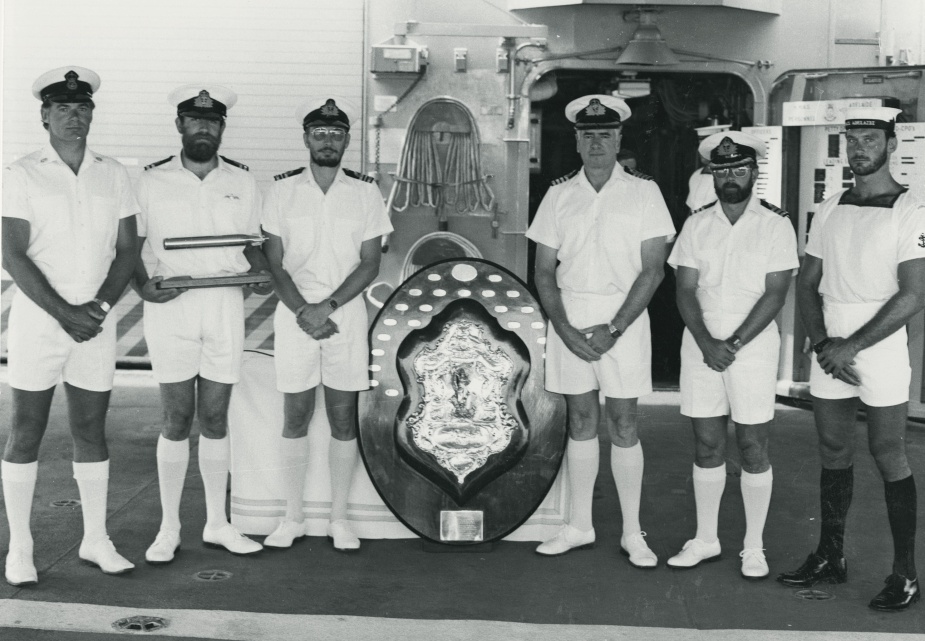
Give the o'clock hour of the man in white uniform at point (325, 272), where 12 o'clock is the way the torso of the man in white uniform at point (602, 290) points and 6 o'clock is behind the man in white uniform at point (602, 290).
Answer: the man in white uniform at point (325, 272) is roughly at 3 o'clock from the man in white uniform at point (602, 290).

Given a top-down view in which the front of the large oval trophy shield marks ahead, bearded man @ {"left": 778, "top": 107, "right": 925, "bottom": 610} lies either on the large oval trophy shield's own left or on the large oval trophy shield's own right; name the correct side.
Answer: on the large oval trophy shield's own left

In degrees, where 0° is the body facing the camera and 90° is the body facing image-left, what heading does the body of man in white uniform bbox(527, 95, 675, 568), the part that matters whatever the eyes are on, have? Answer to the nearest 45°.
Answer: approximately 0°

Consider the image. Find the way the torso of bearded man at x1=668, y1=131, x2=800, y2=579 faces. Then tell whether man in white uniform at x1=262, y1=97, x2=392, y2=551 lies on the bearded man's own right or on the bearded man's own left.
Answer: on the bearded man's own right

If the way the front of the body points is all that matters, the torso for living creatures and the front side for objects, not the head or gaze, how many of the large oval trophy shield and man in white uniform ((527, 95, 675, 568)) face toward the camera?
2

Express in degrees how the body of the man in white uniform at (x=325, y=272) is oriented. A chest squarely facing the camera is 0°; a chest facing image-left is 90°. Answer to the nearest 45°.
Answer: approximately 0°
